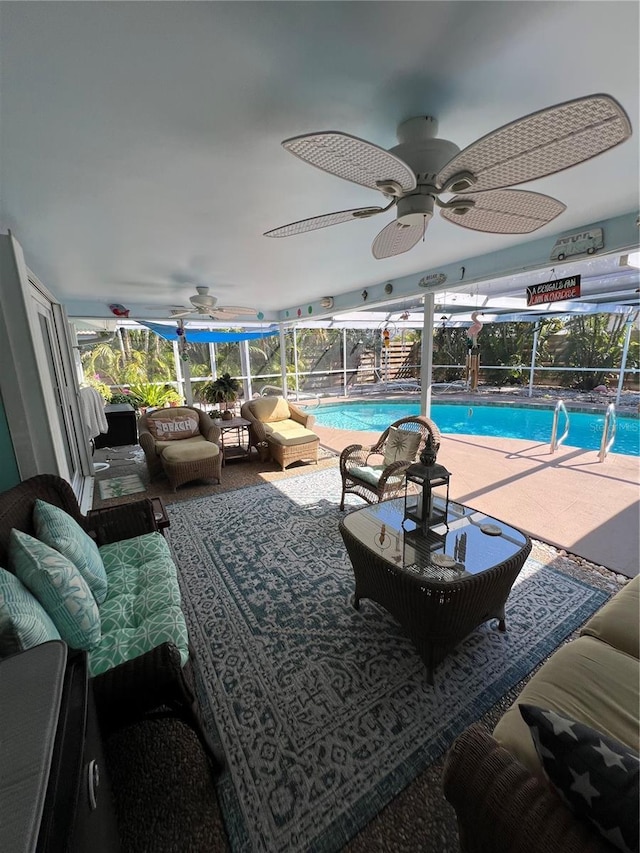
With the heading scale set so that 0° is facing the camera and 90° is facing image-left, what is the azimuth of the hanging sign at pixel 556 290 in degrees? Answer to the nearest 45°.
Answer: approximately 45°

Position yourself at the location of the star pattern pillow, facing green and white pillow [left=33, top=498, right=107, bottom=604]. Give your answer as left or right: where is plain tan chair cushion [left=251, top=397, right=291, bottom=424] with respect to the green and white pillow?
right

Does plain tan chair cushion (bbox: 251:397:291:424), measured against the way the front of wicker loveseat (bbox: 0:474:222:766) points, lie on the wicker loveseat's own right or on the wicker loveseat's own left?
on the wicker loveseat's own left

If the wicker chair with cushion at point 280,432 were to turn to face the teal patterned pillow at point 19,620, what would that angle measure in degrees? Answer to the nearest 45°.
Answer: approximately 45° to its right

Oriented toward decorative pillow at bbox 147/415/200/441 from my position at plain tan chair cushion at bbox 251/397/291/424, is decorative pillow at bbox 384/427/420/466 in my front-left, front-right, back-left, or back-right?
back-left

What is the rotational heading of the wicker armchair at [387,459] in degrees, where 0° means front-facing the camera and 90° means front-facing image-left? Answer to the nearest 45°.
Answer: approximately 45°

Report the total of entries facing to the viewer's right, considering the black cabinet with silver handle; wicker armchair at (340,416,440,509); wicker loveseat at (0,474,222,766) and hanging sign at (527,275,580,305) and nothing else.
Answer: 2

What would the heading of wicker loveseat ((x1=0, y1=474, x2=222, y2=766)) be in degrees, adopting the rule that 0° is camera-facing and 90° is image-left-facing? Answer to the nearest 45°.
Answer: approximately 270°

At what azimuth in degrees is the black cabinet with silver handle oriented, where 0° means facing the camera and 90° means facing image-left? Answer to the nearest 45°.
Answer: approximately 270°

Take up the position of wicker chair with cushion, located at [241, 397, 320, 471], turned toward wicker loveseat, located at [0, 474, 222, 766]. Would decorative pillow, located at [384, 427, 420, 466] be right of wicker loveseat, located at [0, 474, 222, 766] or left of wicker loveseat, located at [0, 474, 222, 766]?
left

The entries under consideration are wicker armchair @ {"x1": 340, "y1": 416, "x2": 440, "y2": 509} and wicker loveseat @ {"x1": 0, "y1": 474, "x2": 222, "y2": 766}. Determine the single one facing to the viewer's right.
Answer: the wicker loveseat

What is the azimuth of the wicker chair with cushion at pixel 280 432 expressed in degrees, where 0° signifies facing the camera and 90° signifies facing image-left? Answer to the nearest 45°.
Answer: approximately 315°

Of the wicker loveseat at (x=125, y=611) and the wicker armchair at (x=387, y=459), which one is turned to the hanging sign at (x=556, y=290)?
the wicker loveseat

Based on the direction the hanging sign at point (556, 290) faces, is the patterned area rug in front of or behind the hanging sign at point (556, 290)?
in front
